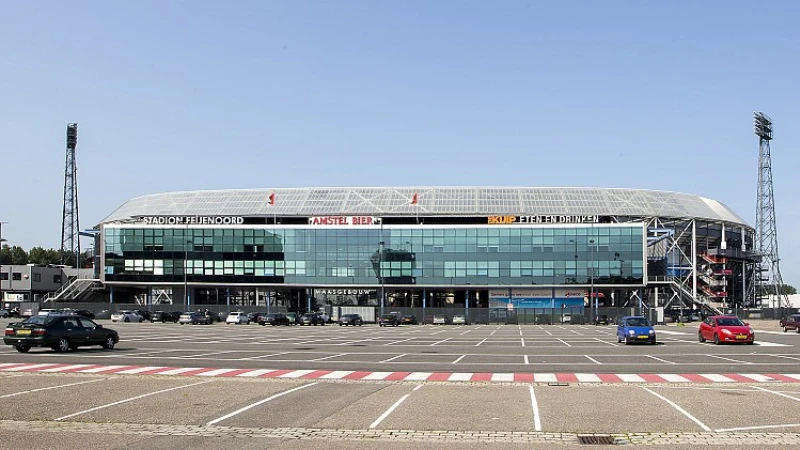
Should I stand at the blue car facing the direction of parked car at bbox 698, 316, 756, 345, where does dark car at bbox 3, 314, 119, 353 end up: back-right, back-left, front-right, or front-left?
back-right

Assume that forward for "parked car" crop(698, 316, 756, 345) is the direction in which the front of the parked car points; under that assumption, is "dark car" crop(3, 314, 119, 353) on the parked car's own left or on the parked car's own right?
on the parked car's own right

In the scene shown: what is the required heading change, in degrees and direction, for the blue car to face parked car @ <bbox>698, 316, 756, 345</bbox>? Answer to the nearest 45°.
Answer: approximately 45° to its left

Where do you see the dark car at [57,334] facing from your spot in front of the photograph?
facing away from the viewer and to the right of the viewer

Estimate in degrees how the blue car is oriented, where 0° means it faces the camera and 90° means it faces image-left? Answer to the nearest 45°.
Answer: approximately 315°

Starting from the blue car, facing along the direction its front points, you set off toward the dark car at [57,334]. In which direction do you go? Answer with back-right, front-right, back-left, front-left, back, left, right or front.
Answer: right

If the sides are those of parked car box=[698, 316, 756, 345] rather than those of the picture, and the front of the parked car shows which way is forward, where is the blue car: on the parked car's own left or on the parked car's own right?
on the parked car's own right

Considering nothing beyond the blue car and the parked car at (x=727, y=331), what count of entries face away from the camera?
0

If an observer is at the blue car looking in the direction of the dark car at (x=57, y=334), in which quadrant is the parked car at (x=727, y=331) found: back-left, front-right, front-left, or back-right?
back-left
